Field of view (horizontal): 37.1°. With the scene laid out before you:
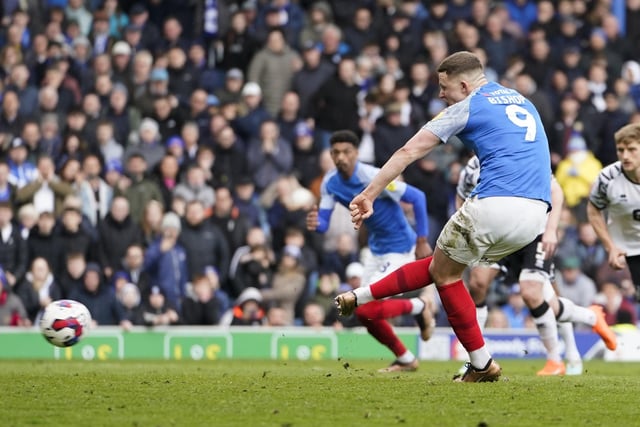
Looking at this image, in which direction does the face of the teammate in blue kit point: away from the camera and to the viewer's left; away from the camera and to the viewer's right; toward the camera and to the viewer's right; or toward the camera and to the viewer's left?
toward the camera and to the viewer's left

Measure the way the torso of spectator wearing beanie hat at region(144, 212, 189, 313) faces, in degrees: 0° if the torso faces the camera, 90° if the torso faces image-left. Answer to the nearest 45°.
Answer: approximately 0°

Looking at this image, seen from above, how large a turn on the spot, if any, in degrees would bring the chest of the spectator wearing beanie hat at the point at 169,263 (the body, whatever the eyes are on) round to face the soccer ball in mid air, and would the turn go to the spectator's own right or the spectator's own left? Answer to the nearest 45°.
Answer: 0° — they already face it

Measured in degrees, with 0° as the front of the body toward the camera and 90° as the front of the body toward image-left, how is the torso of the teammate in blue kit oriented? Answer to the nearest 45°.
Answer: approximately 45°

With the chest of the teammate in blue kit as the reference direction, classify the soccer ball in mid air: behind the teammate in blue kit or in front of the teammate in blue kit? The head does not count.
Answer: in front
